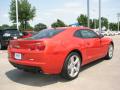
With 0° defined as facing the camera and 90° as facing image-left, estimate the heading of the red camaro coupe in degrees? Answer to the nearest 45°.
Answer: approximately 225°

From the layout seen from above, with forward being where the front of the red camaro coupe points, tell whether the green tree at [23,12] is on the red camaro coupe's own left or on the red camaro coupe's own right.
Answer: on the red camaro coupe's own left
